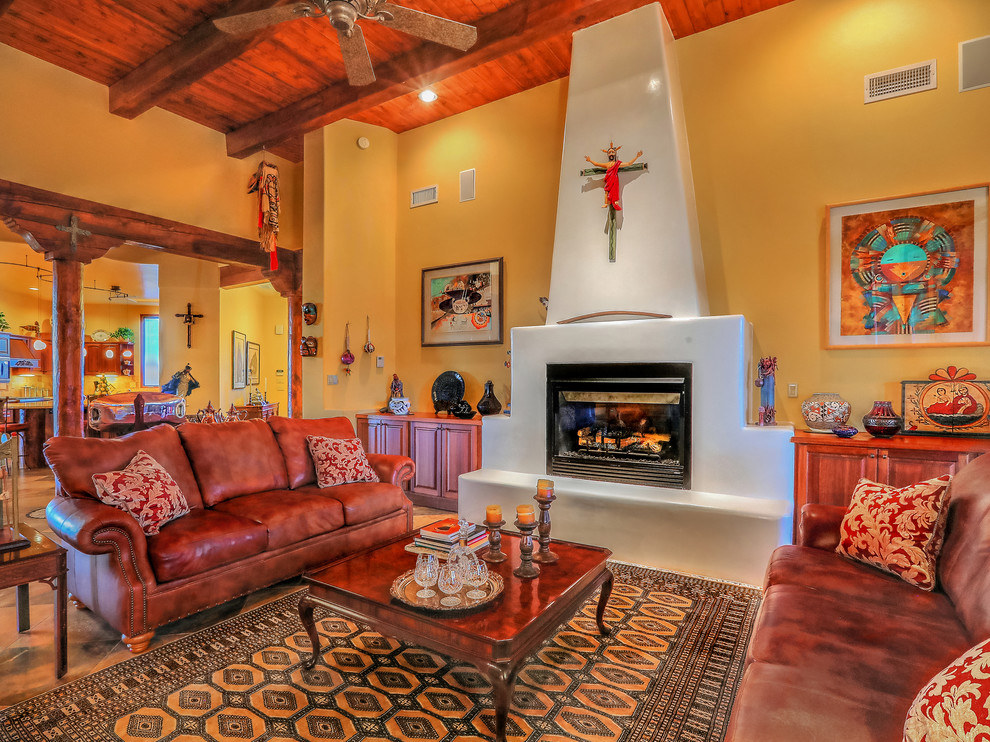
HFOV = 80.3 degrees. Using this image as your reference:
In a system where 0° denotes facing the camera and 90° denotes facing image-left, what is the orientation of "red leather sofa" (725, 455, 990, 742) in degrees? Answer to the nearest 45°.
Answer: approximately 90°

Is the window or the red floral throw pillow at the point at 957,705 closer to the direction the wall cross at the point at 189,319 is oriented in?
the red floral throw pillow

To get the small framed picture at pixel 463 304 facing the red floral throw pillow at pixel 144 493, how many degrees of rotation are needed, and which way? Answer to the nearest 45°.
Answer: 0° — it already faces it

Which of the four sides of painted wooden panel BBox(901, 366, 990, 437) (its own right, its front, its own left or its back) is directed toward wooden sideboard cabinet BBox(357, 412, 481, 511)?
right

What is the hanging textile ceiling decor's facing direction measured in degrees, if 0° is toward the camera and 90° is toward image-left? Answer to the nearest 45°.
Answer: approximately 315°

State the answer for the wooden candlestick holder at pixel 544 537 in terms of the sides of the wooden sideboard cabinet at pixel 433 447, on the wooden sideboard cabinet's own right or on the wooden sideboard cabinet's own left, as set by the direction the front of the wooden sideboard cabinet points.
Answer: on the wooden sideboard cabinet's own left

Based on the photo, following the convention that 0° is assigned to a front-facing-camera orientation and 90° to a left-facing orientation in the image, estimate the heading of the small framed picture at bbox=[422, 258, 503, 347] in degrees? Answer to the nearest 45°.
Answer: approximately 45°

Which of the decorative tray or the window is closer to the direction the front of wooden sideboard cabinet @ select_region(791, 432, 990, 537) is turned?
the decorative tray

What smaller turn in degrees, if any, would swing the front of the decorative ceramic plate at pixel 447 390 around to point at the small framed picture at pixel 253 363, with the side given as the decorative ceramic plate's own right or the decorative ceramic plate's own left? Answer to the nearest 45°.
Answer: approximately 135° to the decorative ceramic plate's own right

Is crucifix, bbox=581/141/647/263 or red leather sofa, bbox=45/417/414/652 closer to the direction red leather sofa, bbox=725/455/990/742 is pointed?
the red leather sofa

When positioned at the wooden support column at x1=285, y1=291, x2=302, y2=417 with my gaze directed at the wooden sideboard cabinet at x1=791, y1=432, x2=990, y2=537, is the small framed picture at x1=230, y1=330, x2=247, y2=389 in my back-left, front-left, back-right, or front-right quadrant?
back-left
